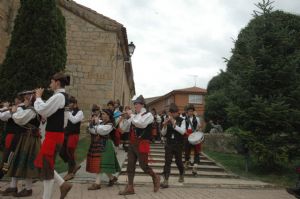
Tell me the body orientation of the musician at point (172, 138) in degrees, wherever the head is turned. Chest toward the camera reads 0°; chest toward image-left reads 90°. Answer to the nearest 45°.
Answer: approximately 45°

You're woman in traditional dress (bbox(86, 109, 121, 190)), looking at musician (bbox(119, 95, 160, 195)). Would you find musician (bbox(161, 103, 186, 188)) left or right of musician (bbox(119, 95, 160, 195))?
left
